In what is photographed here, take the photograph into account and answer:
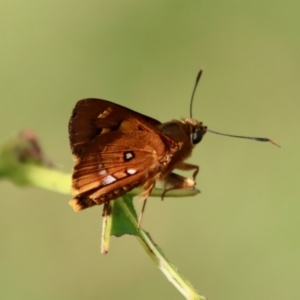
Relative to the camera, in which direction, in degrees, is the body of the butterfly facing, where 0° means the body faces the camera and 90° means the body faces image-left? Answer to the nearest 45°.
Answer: approximately 270°
